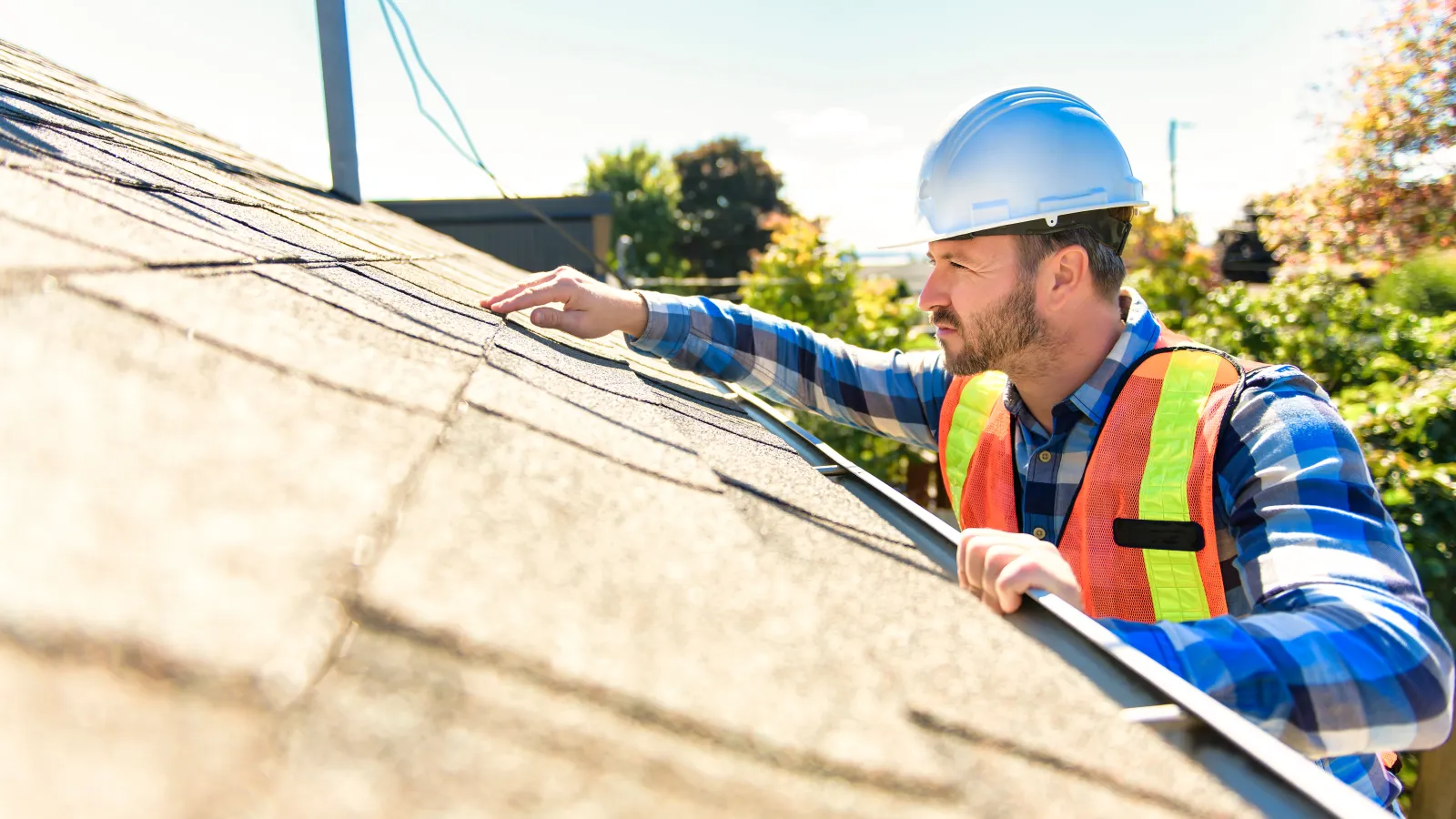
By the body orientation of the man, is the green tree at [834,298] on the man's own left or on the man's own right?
on the man's own right

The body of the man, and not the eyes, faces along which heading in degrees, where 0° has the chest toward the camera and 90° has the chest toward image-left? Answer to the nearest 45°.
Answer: approximately 45°

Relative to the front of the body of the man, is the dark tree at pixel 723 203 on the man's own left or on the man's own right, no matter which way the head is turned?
on the man's own right

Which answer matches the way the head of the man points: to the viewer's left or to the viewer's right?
to the viewer's left

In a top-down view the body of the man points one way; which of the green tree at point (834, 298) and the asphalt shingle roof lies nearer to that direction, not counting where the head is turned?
the asphalt shingle roof

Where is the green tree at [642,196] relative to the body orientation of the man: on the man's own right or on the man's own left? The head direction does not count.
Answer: on the man's own right
